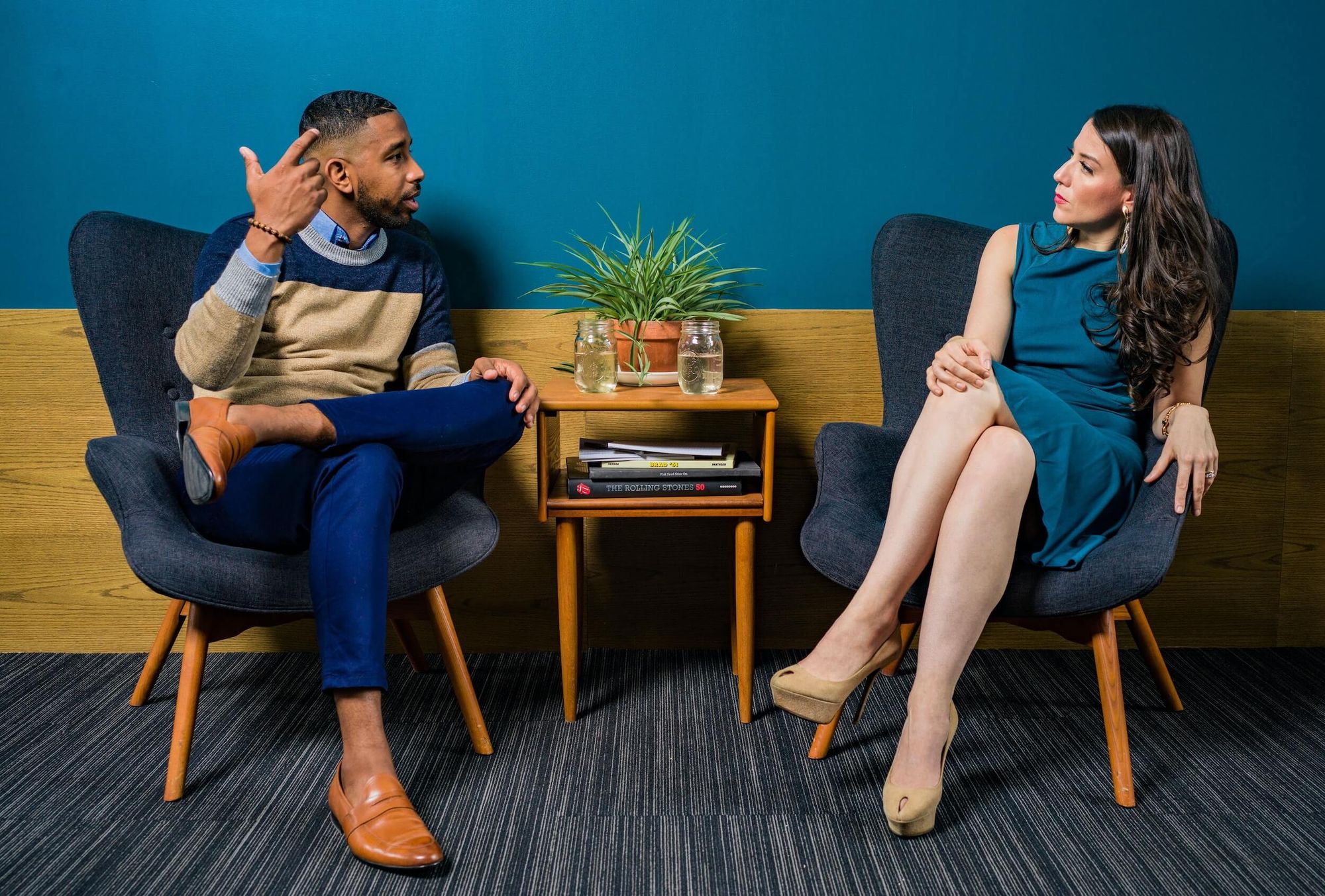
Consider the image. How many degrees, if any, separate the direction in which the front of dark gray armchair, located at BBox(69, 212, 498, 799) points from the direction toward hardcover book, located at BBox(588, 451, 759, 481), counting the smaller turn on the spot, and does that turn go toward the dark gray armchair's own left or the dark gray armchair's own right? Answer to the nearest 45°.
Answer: approximately 45° to the dark gray armchair's own left

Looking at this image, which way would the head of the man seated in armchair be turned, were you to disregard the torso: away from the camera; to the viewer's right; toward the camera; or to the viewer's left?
to the viewer's right

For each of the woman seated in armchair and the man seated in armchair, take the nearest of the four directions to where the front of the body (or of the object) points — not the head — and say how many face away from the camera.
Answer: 0

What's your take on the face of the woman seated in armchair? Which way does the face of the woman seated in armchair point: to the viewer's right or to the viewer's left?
to the viewer's left

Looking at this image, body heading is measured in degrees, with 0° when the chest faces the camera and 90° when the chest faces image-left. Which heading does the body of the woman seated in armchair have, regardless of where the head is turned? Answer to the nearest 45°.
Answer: approximately 45°

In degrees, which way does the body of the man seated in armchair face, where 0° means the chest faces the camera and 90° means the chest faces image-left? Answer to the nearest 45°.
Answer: approximately 315°

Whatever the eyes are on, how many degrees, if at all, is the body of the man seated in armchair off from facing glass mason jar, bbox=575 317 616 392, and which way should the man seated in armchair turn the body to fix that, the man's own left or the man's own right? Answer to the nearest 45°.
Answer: approximately 45° to the man's own left

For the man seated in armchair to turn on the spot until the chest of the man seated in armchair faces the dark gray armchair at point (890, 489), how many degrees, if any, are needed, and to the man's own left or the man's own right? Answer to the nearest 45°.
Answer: approximately 45° to the man's own left

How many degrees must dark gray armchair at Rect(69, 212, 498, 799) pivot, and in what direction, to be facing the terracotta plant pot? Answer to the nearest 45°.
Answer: approximately 45° to its left

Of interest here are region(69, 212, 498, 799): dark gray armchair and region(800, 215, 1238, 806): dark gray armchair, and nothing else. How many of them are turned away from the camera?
0

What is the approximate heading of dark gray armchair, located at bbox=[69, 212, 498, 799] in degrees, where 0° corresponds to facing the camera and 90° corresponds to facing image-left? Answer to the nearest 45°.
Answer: approximately 315°

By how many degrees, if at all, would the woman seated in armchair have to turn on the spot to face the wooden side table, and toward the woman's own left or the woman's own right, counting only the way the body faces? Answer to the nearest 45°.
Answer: approximately 45° to the woman's own right
